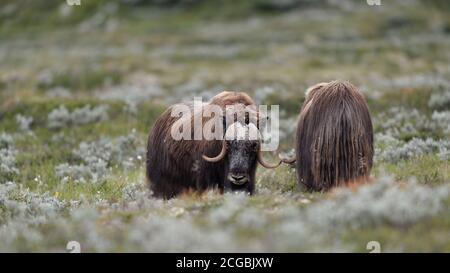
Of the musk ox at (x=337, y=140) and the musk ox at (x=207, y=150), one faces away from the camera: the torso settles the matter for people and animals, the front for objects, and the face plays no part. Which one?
the musk ox at (x=337, y=140)

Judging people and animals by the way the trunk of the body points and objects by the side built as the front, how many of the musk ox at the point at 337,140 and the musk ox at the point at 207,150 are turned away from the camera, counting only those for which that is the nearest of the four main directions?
1

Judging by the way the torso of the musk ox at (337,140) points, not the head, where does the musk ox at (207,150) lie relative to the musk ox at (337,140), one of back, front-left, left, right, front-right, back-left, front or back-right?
left

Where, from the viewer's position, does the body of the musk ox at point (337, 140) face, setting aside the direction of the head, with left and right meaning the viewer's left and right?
facing away from the viewer

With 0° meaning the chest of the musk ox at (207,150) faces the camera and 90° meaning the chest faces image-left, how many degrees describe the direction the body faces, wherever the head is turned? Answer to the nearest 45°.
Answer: approximately 315°
